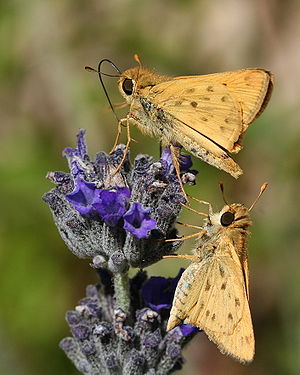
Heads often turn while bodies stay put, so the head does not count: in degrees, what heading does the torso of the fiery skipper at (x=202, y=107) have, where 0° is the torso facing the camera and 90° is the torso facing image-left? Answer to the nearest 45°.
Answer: approximately 90°
